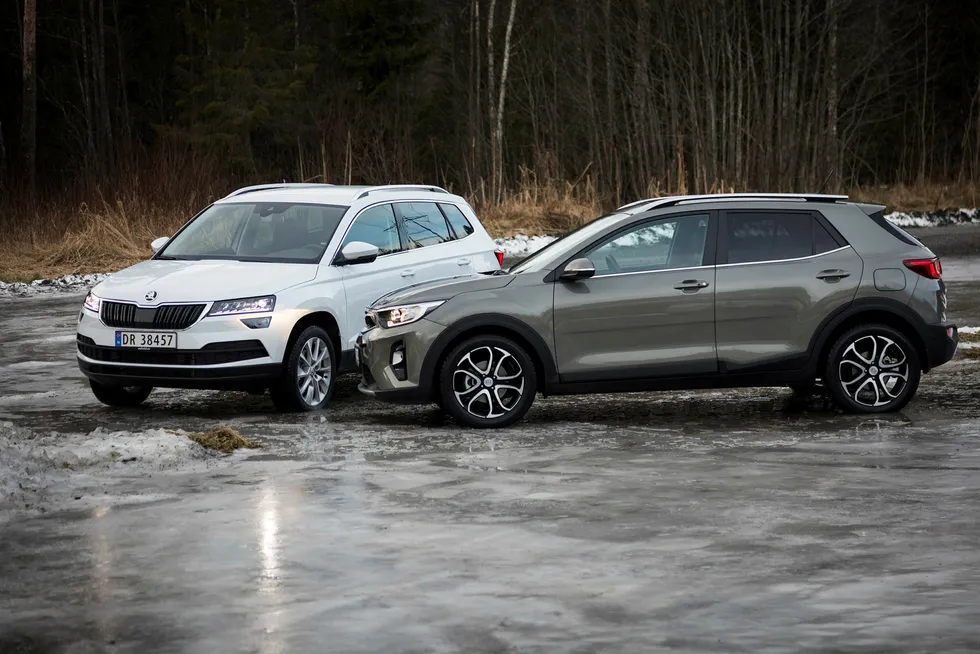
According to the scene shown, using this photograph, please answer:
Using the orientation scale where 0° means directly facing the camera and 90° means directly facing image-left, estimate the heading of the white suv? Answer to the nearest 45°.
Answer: approximately 45°

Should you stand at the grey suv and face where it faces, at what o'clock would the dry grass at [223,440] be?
The dry grass is roughly at 11 o'clock from the grey suv.

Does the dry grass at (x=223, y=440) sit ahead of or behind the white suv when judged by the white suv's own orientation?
ahead

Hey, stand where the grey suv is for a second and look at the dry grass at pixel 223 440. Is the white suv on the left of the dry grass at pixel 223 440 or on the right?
right

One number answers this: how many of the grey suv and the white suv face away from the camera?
0

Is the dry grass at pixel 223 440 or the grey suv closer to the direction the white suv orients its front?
the dry grass

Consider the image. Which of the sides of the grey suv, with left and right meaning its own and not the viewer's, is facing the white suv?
front

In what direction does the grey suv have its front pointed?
to the viewer's left

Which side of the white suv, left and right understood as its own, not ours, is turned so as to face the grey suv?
left
